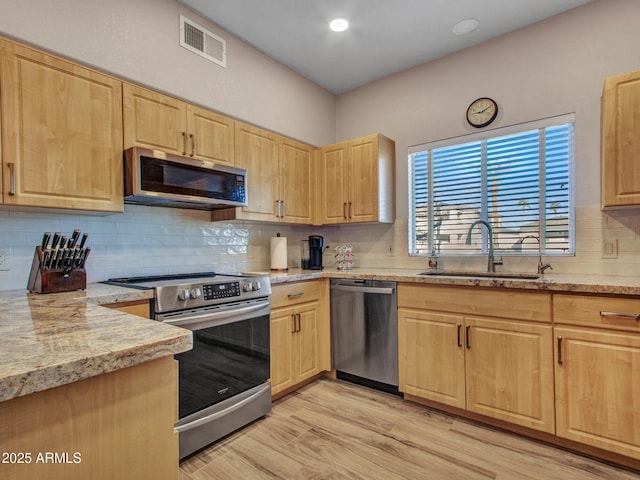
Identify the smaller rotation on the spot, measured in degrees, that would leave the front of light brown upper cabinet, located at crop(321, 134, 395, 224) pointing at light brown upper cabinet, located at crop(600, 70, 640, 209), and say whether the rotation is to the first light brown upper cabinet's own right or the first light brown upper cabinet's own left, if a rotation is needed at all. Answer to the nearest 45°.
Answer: approximately 90° to the first light brown upper cabinet's own left

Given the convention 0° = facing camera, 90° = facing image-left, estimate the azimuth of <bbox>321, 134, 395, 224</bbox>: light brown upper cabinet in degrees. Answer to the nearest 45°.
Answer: approximately 45°

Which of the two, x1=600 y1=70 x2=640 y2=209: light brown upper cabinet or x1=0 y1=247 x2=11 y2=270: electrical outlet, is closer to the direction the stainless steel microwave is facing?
the light brown upper cabinet

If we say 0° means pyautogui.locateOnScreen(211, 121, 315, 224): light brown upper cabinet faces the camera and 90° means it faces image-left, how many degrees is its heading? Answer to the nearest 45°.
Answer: approximately 315°

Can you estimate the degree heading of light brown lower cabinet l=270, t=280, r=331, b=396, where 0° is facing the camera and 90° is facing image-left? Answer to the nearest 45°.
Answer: approximately 315°

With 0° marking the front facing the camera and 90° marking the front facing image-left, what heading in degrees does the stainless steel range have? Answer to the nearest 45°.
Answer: approximately 315°

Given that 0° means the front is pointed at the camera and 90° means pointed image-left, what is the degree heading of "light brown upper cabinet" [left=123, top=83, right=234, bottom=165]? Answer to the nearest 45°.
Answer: approximately 315°

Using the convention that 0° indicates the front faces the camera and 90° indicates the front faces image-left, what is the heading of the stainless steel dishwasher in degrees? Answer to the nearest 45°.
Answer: approximately 45°

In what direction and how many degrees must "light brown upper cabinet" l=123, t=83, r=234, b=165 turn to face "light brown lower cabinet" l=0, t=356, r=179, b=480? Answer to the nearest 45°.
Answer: approximately 45° to its right

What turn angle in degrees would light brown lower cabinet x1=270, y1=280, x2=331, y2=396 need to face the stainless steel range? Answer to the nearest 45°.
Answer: approximately 90° to its right
